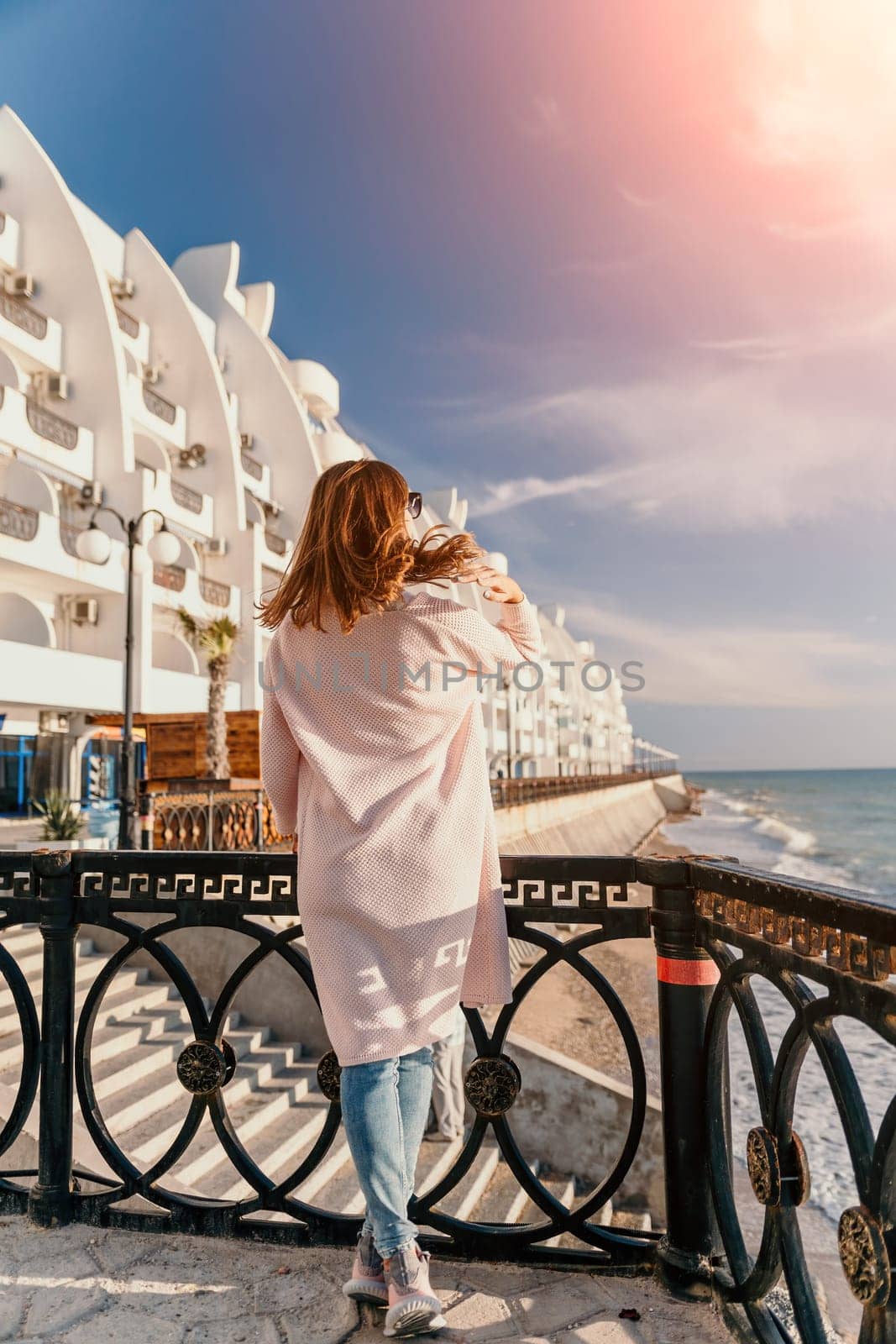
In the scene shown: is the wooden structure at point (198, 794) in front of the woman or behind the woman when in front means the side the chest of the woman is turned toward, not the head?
in front

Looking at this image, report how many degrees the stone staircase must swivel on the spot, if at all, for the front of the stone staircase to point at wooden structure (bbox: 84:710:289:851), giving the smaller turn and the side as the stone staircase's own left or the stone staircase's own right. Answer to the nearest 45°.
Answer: approximately 135° to the stone staircase's own left

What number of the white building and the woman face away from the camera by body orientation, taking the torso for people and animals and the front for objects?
1

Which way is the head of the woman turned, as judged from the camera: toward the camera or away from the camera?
away from the camera

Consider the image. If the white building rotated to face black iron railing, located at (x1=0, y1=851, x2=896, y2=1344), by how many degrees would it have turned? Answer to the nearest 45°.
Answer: approximately 45° to its right

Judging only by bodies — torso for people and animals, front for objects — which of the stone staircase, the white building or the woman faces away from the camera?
the woman

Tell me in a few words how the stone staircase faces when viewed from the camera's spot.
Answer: facing the viewer and to the right of the viewer

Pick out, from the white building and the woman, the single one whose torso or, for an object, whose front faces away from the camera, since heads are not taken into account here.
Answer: the woman

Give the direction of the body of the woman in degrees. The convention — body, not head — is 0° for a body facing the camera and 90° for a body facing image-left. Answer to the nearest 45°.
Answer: approximately 180°

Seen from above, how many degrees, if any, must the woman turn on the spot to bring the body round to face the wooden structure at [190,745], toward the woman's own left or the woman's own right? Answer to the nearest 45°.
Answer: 0° — they already face it
